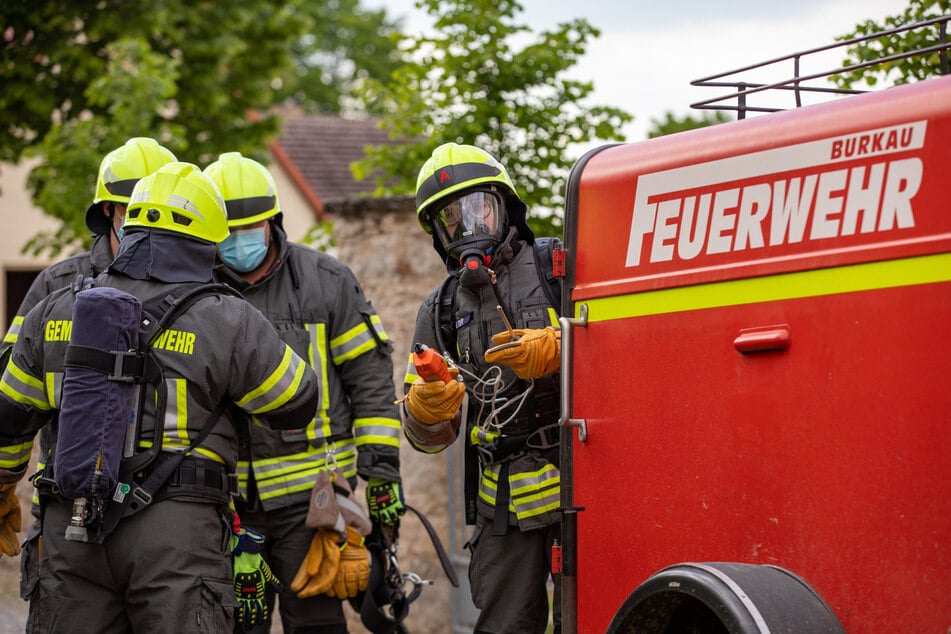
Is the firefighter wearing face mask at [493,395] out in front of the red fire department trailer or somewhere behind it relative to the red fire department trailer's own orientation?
behind

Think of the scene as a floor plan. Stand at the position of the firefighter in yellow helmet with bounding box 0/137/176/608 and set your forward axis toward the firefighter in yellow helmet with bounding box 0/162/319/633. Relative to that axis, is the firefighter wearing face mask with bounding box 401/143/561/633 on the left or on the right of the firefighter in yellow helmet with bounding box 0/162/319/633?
left

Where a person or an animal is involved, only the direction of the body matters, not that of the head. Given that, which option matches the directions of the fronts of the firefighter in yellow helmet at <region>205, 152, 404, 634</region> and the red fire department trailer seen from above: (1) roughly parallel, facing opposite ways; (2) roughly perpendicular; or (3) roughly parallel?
roughly perpendicular

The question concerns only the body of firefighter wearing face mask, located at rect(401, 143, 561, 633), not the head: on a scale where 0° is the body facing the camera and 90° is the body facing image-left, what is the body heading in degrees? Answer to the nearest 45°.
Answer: approximately 0°

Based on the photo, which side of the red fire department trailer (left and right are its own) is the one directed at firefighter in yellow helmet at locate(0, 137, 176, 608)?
back

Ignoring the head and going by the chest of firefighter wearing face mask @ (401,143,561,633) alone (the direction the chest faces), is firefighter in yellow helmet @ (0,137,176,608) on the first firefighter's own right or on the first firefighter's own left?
on the first firefighter's own right

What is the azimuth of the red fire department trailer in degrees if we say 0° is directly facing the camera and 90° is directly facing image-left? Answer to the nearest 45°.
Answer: approximately 315°

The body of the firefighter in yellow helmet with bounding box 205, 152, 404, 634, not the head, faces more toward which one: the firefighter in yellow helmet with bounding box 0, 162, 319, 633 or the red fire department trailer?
the firefighter in yellow helmet
